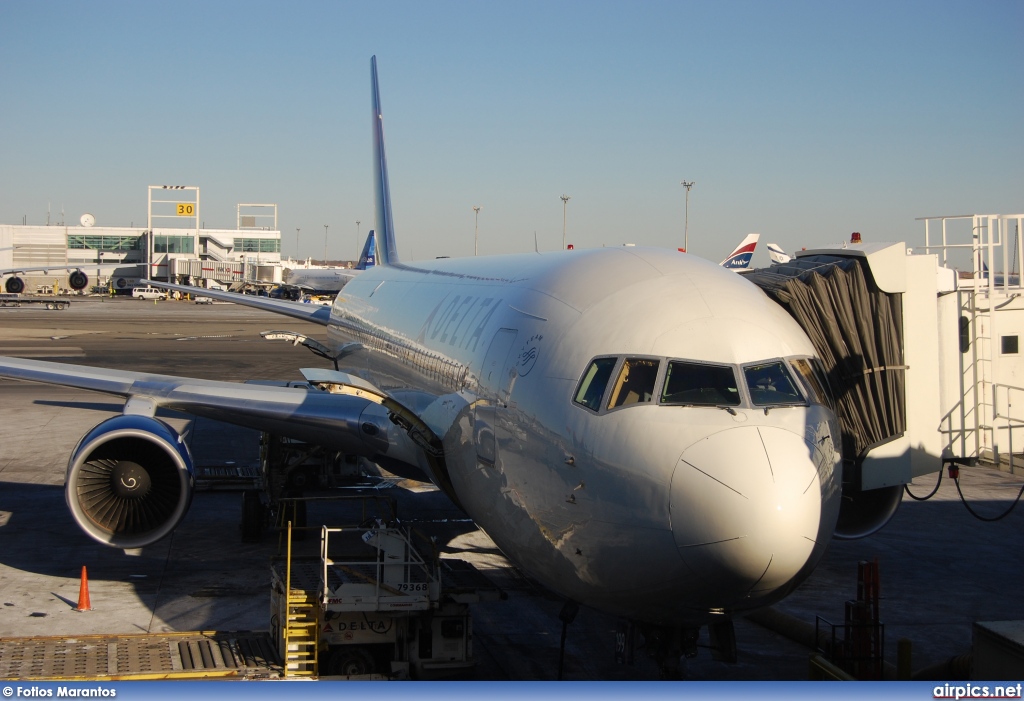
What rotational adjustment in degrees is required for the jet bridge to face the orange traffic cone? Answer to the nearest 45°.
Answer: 0° — it already faces it

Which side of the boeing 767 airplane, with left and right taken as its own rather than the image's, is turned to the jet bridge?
left

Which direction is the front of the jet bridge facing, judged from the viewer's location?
facing to the left of the viewer
